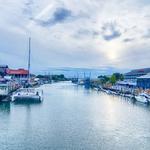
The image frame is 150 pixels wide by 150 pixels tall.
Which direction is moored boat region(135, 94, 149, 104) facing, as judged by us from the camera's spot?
facing away from the viewer and to the left of the viewer
